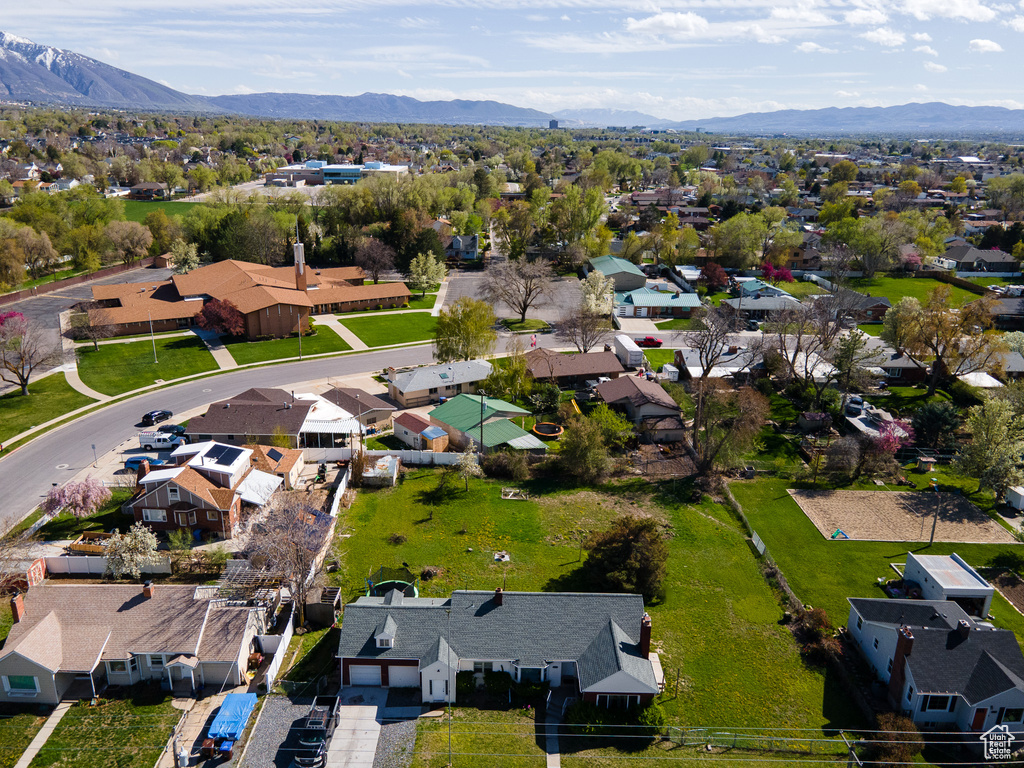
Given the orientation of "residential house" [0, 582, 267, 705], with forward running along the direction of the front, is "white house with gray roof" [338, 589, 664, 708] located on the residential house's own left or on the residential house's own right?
on the residential house's own left

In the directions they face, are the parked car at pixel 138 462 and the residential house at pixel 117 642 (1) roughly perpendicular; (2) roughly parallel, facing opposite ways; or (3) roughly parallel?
roughly perpendicular

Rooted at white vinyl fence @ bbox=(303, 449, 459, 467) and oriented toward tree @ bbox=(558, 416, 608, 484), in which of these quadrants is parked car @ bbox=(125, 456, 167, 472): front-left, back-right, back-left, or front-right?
back-right

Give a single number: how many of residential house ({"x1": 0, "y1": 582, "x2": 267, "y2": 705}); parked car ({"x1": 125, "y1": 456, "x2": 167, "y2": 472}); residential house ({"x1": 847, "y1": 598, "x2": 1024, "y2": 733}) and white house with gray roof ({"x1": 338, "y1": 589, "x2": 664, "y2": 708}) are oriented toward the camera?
3

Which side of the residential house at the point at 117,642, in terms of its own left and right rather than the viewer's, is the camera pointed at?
front

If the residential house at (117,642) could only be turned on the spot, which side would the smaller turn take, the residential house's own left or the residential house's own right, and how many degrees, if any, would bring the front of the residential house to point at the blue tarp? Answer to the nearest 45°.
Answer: approximately 45° to the residential house's own left

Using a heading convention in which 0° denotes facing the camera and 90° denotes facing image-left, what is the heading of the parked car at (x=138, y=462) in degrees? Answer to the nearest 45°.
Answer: approximately 270°

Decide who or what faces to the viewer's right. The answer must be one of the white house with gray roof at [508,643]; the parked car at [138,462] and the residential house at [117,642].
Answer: the parked car

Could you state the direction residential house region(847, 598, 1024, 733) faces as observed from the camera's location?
facing the viewer
